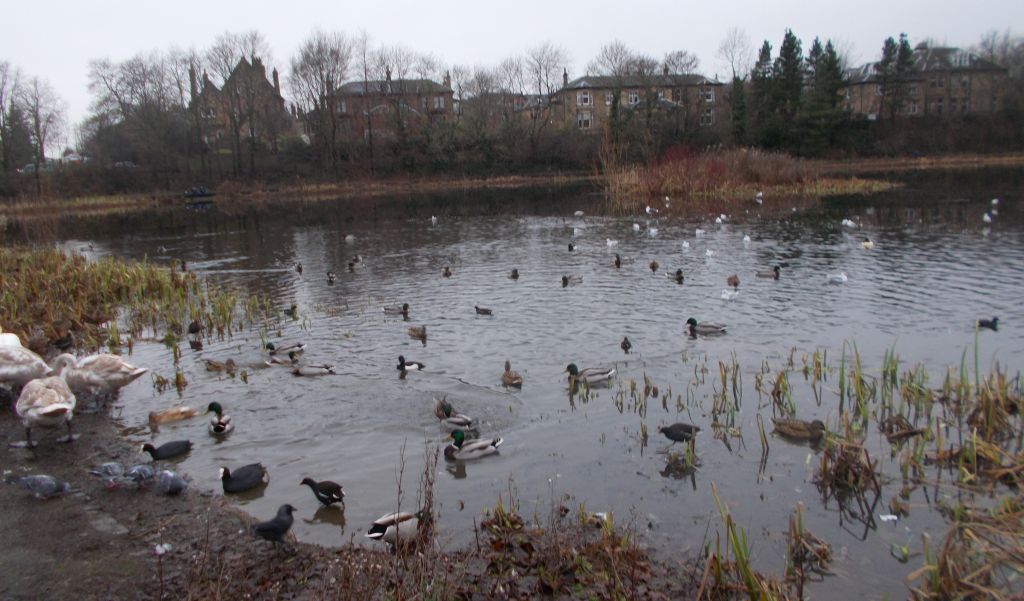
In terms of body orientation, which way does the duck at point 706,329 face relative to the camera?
to the viewer's left

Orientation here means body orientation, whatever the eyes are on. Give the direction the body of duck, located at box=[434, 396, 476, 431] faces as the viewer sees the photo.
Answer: to the viewer's left

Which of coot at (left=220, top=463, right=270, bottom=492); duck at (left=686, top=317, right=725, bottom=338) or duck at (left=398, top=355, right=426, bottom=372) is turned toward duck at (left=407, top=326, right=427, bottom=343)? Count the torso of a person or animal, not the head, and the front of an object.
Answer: duck at (left=686, top=317, right=725, bottom=338)

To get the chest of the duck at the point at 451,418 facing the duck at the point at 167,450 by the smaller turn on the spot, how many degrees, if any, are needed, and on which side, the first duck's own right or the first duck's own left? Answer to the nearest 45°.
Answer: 0° — it already faces it

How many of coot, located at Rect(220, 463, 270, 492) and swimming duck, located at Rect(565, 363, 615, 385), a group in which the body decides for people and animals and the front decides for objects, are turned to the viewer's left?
2

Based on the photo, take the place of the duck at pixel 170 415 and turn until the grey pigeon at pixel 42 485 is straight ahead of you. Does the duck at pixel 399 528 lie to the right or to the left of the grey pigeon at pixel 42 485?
left

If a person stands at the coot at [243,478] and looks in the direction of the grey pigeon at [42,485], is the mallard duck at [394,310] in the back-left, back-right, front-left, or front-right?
back-right

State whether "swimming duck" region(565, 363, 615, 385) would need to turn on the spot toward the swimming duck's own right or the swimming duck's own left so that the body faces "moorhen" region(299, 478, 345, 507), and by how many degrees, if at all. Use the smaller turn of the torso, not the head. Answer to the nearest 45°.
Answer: approximately 45° to the swimming duck's own left

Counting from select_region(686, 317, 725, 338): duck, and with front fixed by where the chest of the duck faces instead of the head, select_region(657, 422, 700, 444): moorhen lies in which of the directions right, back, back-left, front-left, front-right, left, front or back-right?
left

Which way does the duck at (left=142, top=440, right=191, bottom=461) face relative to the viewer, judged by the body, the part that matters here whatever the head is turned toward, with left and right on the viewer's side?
facing to the left of the viewer

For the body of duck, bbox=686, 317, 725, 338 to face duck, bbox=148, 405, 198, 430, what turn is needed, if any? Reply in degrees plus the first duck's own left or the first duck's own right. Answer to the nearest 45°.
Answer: approximately 45° to the first duck's own left
